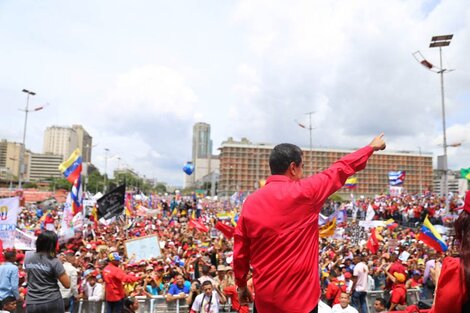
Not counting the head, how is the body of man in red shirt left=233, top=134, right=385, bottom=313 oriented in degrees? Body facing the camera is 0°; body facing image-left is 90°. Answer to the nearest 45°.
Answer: approximately 225°

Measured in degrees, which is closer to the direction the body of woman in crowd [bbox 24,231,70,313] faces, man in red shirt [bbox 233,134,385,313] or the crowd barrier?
the crowd barrier

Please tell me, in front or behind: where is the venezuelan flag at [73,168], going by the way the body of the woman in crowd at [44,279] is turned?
in front

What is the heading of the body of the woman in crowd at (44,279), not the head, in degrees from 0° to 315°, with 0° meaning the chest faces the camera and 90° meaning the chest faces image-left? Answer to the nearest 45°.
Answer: approximately 225°

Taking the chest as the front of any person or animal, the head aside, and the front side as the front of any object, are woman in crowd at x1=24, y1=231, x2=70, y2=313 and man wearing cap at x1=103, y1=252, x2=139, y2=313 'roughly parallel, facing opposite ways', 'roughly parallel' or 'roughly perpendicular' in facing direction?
roughly parallel

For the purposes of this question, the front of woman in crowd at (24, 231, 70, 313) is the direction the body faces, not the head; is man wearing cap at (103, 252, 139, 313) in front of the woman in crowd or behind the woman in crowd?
in front

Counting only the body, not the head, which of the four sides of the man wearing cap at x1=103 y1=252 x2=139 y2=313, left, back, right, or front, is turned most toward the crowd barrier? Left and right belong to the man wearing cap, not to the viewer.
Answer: front

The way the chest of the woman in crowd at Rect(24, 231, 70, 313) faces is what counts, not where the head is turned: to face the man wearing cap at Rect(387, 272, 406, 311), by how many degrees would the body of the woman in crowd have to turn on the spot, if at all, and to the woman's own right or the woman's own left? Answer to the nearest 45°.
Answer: approximately 45° to the woman's own right

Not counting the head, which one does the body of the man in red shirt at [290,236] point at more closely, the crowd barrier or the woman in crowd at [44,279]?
the crowd barrier

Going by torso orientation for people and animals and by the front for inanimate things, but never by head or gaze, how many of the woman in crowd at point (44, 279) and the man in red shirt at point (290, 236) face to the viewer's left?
0

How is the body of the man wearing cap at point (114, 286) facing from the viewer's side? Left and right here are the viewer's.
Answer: facing away from the viewer and to the right of the viewer

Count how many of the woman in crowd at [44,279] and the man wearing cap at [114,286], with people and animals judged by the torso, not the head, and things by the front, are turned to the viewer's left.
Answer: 0

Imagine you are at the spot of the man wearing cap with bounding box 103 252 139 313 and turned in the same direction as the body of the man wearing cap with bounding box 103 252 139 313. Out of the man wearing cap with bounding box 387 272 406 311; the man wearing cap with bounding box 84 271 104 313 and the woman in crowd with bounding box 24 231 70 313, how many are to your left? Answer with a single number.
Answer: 1

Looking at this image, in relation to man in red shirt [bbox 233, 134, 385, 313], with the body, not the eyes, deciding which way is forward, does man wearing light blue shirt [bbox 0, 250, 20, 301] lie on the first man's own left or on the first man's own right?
on the first man's own left

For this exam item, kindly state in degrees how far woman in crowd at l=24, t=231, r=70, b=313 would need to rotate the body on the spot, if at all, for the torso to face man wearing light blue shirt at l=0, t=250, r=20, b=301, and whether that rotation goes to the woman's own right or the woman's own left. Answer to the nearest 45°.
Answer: approximately 45° to the woman's own left

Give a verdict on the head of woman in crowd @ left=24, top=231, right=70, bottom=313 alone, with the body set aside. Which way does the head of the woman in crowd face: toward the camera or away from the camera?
away from the camera

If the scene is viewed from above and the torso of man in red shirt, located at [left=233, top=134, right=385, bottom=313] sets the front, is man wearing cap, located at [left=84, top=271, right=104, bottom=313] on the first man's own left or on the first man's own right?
on the first man's own left
